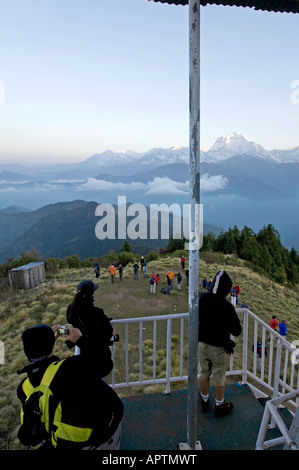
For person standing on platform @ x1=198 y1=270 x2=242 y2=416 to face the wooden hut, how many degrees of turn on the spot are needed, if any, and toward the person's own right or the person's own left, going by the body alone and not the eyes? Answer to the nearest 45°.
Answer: approximately 90° to the person's own left

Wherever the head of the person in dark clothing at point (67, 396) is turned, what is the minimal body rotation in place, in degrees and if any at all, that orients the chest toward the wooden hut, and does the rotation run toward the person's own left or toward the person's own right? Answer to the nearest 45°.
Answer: approximately 45° to the person's own left

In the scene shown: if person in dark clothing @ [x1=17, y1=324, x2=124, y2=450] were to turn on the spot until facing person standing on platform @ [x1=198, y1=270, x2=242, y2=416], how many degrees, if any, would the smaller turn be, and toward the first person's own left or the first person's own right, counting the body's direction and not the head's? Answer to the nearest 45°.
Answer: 0° — they already face them

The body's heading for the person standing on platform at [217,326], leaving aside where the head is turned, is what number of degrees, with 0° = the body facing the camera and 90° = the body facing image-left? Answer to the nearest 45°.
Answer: approximately 225°

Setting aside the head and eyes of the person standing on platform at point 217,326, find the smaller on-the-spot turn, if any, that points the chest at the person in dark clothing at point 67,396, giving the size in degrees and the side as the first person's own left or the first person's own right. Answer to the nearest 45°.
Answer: approximately 180°

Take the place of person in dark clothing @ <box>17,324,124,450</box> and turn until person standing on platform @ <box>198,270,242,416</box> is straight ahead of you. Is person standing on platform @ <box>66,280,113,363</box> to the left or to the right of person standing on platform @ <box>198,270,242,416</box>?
left

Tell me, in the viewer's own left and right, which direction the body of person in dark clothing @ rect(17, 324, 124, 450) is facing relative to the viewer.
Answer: facing away from the viewer and to the right of the viewer

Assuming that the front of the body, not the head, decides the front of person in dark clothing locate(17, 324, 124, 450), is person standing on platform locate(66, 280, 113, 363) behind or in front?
in front

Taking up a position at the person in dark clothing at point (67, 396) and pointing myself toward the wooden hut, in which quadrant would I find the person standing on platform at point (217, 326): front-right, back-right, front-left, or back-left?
front-right

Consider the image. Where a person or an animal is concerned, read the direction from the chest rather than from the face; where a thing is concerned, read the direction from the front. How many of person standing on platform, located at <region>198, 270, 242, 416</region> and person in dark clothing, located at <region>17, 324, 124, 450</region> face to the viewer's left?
0
